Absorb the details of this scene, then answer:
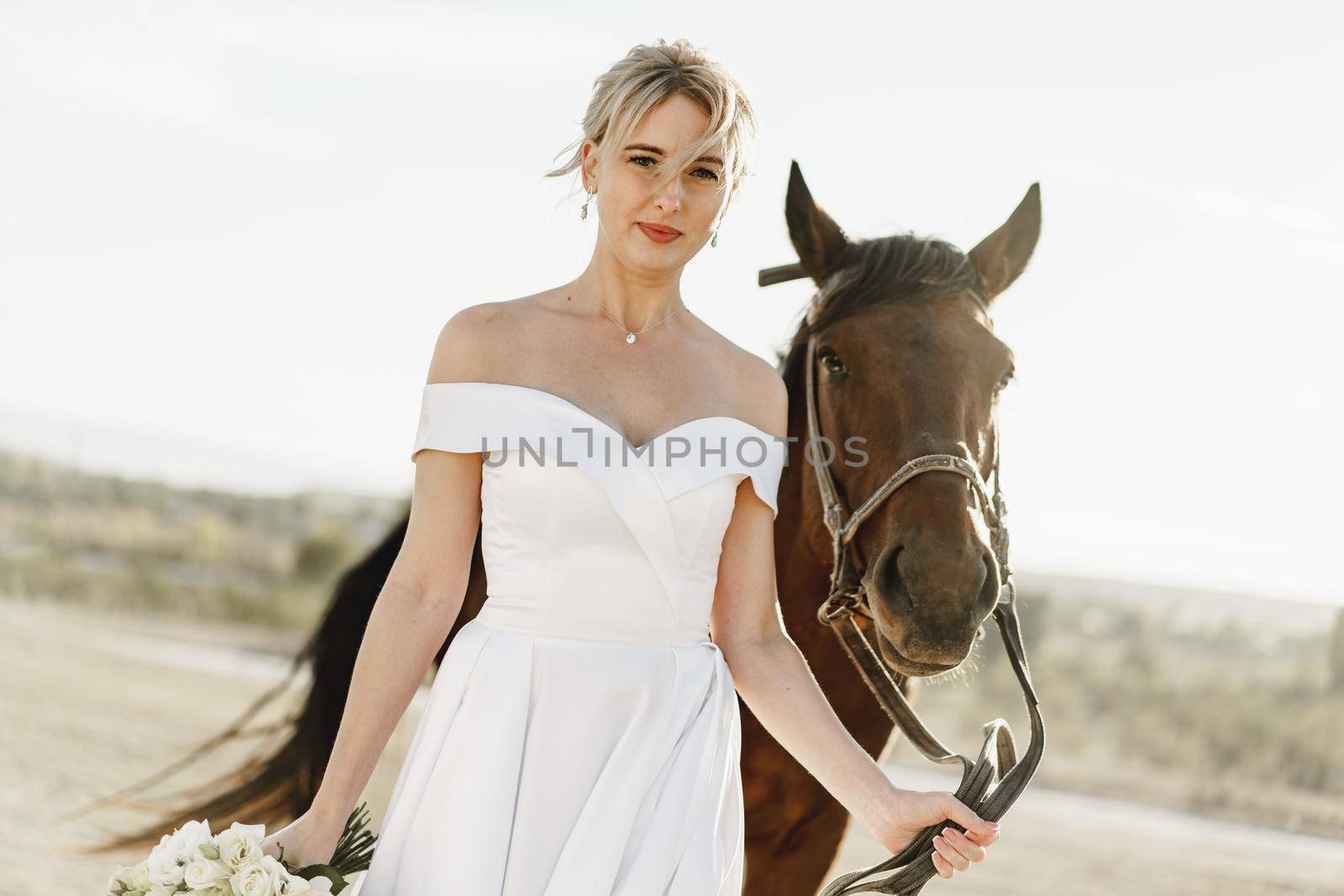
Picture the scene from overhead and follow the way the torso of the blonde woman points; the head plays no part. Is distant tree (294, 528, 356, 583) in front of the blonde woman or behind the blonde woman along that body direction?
behind

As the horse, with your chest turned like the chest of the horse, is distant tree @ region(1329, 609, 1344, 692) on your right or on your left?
on your left

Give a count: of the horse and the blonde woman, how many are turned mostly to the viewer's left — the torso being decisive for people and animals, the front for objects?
0

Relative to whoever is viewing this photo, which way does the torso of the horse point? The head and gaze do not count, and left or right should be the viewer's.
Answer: facing the viewer and to the right of the viewer

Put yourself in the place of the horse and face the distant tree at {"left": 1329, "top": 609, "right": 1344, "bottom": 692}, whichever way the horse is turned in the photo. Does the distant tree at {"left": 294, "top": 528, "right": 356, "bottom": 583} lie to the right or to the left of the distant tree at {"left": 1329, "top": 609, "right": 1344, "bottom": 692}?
left

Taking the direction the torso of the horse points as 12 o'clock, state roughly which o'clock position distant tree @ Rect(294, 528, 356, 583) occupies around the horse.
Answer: The distant tree is roughly at 7 o'clock from the horse.

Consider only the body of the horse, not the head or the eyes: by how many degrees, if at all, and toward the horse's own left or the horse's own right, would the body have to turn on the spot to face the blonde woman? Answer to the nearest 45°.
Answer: approximately 90° to the horse's own right

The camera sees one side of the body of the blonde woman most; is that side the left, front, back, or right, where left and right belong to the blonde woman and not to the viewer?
front
